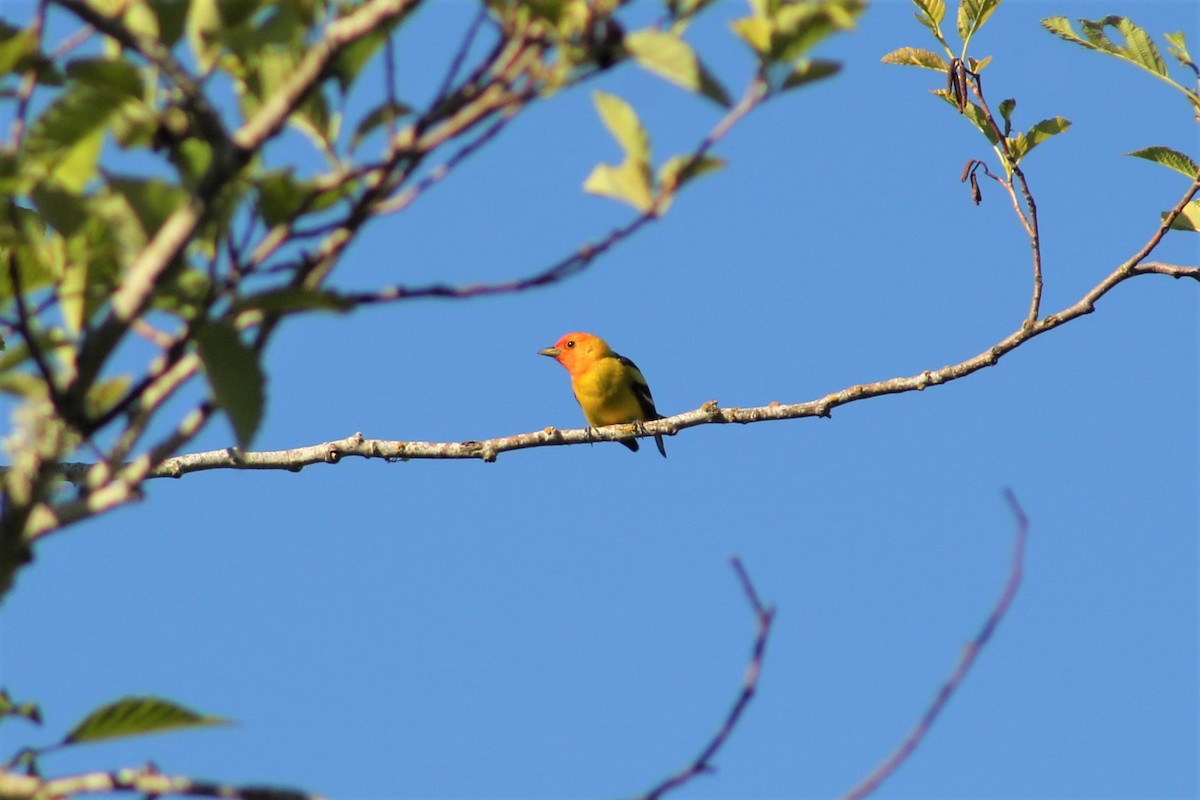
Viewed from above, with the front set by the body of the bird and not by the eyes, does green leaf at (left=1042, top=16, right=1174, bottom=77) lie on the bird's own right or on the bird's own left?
on the bird's own left

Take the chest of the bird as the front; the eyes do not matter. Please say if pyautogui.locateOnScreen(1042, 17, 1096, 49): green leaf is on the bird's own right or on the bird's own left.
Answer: on the bird's own left

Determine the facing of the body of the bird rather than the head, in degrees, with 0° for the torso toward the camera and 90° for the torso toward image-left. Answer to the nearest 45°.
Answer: approximately 45°

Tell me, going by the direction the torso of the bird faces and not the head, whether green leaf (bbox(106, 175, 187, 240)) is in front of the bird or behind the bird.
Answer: in front

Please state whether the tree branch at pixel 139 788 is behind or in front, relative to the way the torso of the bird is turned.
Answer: in front
